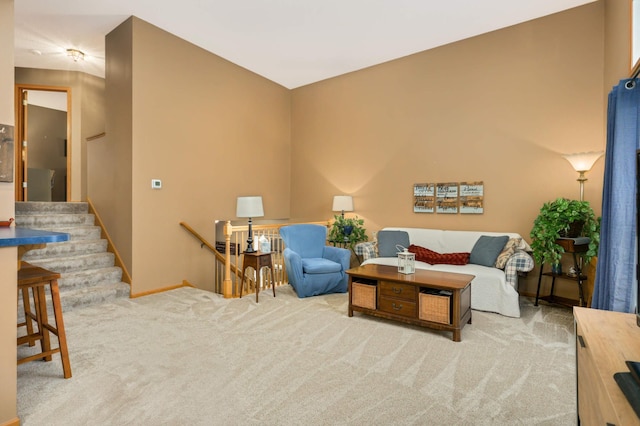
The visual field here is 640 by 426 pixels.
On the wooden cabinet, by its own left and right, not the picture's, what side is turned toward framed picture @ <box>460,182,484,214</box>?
right

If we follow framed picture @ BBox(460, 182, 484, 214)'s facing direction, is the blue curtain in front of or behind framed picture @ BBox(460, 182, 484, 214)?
in front

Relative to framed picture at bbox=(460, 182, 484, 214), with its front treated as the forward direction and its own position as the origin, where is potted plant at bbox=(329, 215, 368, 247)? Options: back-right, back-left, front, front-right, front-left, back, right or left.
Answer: right

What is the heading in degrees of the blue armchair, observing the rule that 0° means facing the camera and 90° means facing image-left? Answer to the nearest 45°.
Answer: approximately 315°

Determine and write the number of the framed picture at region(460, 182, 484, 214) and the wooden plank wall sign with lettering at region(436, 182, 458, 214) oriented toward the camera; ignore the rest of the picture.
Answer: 2

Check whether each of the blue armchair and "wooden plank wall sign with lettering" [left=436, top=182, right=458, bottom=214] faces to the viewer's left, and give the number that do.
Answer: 0

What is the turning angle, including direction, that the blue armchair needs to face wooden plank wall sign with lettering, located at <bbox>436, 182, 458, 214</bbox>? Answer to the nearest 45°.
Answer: approximately 45° to its left

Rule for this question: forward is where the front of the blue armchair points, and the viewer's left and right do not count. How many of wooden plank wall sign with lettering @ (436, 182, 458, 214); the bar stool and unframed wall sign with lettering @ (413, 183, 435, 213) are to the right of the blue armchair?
1

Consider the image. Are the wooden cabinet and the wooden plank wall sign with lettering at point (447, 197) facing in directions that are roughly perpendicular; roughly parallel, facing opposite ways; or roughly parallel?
roughly perpendicular

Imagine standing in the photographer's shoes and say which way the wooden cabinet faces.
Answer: facing to the left of the viewer

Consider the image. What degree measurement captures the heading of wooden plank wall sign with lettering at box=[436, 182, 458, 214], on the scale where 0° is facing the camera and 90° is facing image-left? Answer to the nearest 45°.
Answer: approximately 0°
